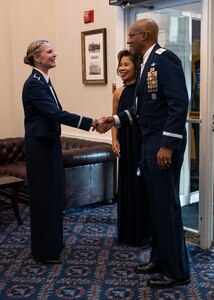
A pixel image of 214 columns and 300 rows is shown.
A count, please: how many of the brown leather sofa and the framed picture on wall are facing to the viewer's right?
0

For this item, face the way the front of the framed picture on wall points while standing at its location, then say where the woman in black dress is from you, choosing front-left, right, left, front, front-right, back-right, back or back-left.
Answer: front-left

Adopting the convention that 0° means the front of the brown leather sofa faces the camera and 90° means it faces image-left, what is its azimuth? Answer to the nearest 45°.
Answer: approximately 45°

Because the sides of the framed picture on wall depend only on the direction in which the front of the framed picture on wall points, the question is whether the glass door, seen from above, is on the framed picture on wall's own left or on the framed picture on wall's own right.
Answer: on the framed picture on wall's own left

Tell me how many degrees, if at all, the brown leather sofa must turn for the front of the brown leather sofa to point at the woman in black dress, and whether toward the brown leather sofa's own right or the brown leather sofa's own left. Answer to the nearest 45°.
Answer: approximately 45° to the brown leather sofa's own left

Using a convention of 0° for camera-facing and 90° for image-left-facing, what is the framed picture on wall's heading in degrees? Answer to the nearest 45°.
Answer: approximately 45°

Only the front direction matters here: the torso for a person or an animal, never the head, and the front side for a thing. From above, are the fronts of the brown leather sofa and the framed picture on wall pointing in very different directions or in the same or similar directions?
same or similar directions

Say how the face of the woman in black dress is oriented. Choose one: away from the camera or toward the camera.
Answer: toward the camera
